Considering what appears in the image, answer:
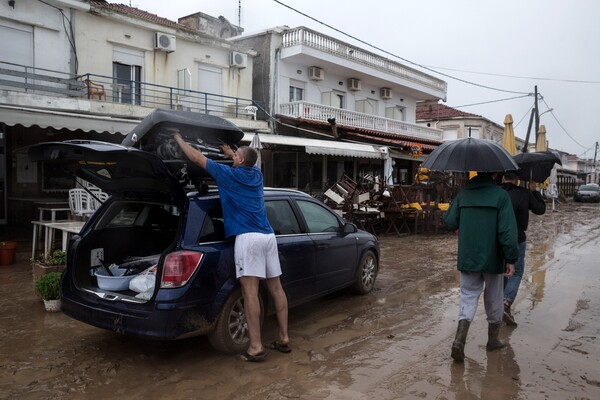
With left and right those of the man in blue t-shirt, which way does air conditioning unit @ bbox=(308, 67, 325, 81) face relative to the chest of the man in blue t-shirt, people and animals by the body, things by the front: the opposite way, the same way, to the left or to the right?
the opposite way

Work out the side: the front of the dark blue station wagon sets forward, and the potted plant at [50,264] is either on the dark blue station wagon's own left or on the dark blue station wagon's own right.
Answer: on the dark blue station wagon's own left

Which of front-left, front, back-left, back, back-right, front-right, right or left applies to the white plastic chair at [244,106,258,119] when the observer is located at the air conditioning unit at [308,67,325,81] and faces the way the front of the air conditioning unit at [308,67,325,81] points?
right

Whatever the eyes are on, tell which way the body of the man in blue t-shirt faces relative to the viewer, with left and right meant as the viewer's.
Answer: facing away from the viewer and to the left of the viewer

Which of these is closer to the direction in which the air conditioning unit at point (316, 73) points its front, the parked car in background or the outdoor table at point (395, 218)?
the outdoor table

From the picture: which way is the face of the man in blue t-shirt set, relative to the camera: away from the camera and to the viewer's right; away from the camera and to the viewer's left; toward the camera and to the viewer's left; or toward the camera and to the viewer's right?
away from the camera and to the viewer's left

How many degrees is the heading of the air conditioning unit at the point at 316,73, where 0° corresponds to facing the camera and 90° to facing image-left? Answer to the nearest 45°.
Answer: approximately 315°

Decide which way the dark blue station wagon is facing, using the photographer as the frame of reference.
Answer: facing away from the viewer and to the right of the viewer

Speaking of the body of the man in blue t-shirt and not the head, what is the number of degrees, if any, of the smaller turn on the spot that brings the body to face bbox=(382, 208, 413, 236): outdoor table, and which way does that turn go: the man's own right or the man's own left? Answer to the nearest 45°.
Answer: approximately 90° to the man's own right

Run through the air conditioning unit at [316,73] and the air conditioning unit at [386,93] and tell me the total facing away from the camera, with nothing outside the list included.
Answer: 0

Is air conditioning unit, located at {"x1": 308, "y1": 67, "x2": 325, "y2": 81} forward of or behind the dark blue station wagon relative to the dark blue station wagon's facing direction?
forward

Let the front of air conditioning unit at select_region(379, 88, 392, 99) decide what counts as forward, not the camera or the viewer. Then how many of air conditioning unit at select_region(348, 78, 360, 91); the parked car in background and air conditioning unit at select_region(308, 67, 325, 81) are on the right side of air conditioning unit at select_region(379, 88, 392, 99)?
2

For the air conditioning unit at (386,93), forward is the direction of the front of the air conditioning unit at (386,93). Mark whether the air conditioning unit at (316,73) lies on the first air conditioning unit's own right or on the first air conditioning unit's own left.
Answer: on the first air conditioning unit's own right
